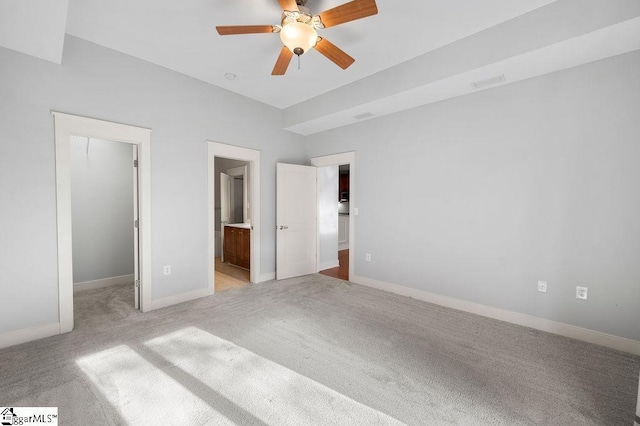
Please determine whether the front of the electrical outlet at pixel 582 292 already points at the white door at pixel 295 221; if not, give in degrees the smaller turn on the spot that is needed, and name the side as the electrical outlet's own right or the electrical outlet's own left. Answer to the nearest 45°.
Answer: approximately 90° to the electrical outlet's own right

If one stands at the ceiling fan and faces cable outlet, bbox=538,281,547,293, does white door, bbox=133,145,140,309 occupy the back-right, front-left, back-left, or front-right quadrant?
back-left

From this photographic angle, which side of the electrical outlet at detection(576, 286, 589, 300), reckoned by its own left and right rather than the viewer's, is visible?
front

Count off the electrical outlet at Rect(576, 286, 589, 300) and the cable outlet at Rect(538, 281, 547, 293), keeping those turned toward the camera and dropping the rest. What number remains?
2

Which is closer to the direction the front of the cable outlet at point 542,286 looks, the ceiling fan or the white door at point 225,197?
the ceiling fan

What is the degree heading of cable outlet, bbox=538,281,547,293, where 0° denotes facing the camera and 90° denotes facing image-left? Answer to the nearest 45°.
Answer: approximately 0°

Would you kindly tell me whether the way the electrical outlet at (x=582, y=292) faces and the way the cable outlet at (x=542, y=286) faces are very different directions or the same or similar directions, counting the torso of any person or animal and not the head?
same or similar directions

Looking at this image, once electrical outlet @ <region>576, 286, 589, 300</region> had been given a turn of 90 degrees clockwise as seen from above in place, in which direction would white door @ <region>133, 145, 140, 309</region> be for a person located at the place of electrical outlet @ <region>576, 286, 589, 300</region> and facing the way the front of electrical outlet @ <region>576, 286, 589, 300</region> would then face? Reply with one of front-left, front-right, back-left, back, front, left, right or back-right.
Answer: front-left

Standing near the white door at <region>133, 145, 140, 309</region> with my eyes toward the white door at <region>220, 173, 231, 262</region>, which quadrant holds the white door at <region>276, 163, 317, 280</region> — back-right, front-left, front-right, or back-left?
front-right

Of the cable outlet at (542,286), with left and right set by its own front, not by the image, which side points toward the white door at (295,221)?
right

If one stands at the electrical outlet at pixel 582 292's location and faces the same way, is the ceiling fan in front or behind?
in front

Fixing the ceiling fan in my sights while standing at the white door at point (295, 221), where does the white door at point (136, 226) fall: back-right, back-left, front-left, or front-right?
front-right
